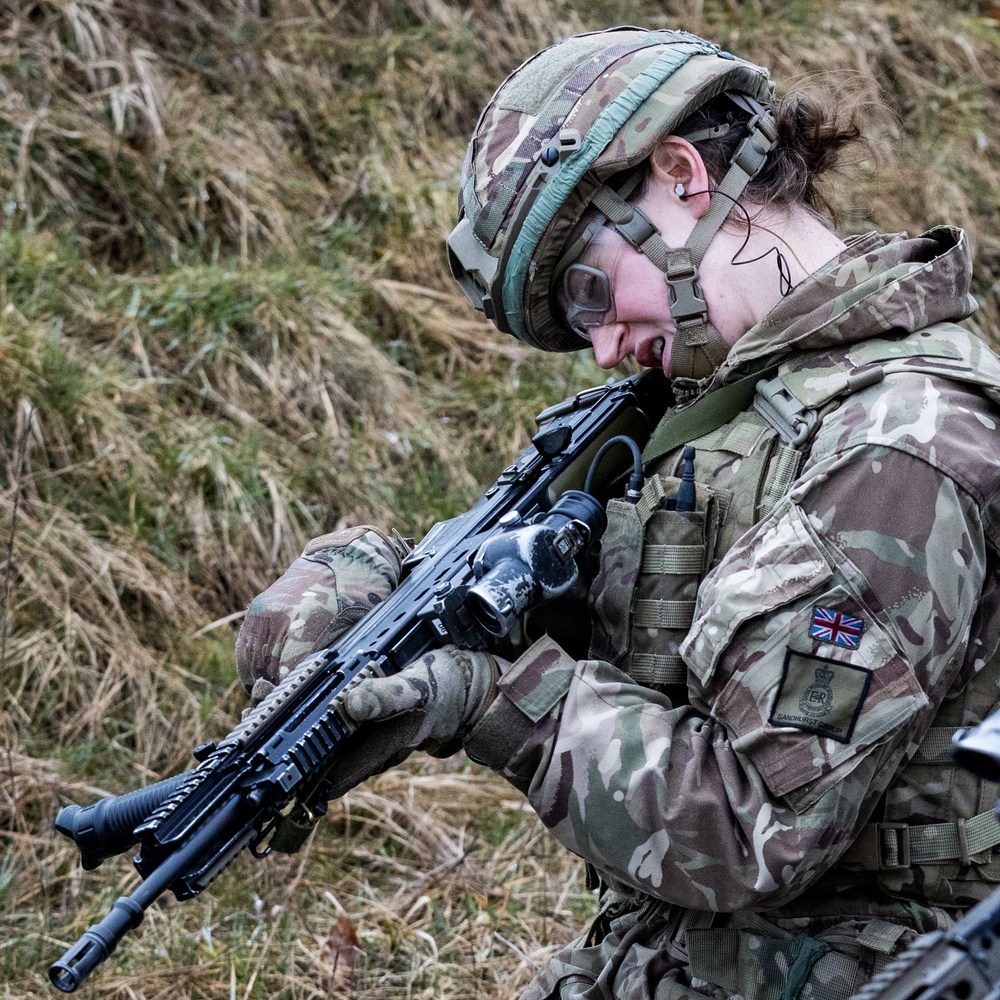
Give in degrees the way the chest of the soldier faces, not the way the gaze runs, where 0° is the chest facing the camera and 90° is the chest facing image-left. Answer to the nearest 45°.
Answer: approximately 90°

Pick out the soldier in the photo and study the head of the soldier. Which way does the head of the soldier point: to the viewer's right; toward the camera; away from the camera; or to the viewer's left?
to the viewer's left
